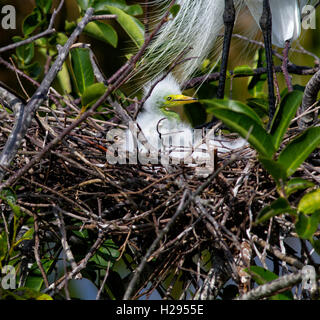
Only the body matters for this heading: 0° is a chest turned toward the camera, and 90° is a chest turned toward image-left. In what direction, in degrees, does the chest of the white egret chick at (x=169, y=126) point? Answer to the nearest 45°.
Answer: approximately 270°
